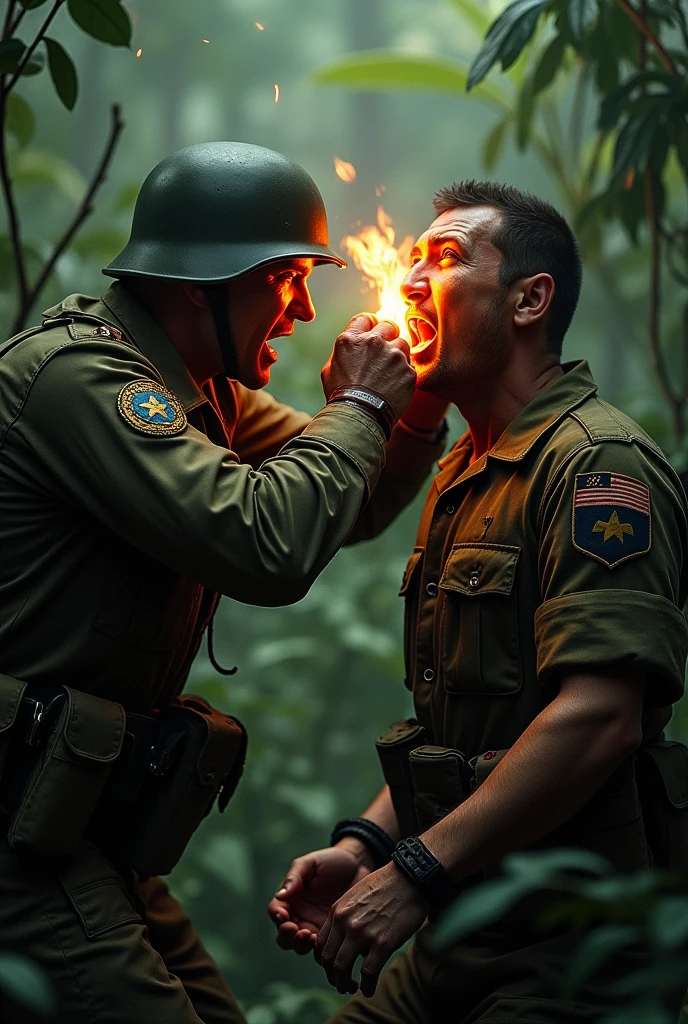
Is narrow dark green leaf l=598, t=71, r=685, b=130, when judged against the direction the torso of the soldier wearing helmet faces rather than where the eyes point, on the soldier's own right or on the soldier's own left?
on the soldier's own left

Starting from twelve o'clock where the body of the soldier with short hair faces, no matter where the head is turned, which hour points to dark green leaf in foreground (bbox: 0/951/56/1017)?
The dark green leaf in foreground is roughly at 11 o'clock from the soldier with short hair.

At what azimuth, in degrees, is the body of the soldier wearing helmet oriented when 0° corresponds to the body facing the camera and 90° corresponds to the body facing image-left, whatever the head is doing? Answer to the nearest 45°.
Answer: approximately 270°

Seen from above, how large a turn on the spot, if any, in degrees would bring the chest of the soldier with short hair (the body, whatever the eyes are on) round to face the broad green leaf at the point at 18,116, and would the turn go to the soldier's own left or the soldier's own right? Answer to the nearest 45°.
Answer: approximately 90° to the soldier's own right

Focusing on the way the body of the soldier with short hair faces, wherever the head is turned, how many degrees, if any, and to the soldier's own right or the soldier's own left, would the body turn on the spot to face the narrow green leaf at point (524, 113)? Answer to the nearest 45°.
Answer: approximately 135° to the soldier's own right

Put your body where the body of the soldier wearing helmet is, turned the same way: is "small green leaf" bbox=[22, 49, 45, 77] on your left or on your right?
on your left

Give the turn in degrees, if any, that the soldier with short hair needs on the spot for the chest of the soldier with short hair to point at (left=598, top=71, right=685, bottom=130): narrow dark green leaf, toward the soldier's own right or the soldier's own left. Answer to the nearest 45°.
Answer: approximately 135° to the soldier's own right

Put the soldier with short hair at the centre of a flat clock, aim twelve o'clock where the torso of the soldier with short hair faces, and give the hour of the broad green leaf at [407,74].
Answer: The broad green leaf is roughly at 4 o'clock from the soldier with short hair.

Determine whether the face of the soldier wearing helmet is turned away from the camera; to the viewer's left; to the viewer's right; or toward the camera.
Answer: to the viewer's right

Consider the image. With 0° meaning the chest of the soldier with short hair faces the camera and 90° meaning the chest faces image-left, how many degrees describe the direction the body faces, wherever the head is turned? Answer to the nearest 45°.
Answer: approximately 45°

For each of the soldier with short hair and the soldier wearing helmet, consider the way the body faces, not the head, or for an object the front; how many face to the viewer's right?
1

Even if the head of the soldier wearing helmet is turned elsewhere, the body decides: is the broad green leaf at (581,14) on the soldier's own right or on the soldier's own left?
on the soldier's own left
